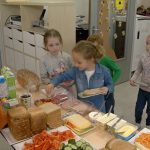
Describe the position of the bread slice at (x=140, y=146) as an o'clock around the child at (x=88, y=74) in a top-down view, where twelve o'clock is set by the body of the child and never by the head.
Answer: The bread slice is roughly at 10 o'clock from the child.

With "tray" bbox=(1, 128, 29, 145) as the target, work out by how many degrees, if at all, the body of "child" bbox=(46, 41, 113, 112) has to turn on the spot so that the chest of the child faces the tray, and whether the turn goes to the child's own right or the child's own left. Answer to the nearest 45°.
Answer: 0° — they already face it

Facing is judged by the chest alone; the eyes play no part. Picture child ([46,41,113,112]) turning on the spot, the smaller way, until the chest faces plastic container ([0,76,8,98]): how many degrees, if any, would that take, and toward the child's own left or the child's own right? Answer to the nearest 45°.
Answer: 0° — they already face it

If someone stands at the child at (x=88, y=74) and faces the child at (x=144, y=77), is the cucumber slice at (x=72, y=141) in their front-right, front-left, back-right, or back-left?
back-right

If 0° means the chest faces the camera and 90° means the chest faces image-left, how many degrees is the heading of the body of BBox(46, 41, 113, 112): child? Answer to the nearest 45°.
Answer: approximately 45°

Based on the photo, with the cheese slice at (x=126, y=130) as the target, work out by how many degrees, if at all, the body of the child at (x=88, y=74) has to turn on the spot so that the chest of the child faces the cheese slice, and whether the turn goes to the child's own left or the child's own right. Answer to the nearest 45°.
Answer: approximately 45° to the child's own left

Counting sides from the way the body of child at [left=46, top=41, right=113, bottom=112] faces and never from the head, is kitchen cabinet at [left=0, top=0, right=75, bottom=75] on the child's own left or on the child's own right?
on the child's own right
